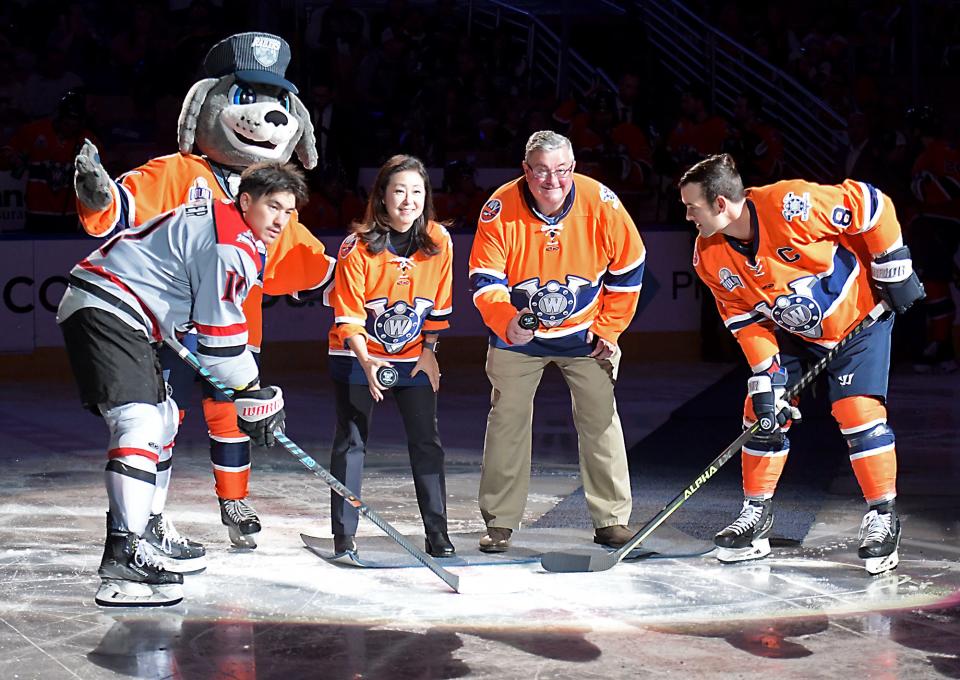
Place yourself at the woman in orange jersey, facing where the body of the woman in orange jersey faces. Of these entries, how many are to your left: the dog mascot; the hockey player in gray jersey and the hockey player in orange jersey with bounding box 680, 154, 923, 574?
1

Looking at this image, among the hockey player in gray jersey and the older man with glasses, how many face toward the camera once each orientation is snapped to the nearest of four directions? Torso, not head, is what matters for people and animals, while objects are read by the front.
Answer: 1

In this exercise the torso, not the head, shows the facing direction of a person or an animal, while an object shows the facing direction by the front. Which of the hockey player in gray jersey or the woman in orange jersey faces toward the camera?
the woman in orange jersey

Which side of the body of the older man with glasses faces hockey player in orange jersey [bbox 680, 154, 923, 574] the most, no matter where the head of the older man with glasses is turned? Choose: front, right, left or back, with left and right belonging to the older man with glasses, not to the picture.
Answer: left

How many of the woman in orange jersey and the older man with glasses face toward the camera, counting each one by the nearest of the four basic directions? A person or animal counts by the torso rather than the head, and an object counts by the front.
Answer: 2

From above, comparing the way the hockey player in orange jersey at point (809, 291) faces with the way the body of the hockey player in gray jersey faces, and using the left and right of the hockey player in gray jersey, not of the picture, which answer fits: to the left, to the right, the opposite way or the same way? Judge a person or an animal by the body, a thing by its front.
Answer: the opposite way

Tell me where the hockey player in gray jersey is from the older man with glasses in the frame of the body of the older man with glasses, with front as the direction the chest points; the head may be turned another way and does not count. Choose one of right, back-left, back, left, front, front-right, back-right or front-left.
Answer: front-right

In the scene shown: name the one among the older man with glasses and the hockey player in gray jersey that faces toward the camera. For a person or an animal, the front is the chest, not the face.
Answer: the older man with glasses

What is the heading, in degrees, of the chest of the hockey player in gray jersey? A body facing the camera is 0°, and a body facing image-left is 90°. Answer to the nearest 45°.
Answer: approximately 270°

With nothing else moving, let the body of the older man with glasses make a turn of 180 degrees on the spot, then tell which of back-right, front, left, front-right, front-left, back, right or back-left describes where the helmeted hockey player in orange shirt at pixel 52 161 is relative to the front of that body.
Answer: front-left

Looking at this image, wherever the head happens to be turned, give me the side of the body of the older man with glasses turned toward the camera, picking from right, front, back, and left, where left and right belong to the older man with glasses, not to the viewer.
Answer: front

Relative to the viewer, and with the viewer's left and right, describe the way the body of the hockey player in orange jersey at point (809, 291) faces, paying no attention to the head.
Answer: facing the viewer and to the left of the viewer

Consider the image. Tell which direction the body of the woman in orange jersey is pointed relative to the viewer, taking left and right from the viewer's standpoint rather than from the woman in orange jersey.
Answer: facing the viewer

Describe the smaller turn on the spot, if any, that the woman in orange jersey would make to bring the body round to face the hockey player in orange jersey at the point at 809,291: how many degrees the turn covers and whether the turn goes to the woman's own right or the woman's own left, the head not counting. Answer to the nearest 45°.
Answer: approximately 90° to the woman's own left

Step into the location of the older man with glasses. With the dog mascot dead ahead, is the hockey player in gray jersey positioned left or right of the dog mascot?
left

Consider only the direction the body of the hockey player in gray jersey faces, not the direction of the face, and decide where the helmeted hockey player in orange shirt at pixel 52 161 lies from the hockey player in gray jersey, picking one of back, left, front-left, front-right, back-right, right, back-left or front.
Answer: left

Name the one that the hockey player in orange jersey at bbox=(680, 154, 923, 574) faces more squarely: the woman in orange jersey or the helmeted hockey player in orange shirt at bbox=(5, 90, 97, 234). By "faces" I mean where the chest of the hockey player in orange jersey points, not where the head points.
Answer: the woman in orange jersey

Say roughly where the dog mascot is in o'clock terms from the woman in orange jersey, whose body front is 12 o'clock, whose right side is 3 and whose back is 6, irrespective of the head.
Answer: The dog mascot is roughly at 4 o'clock from the woman in orange jersey.
